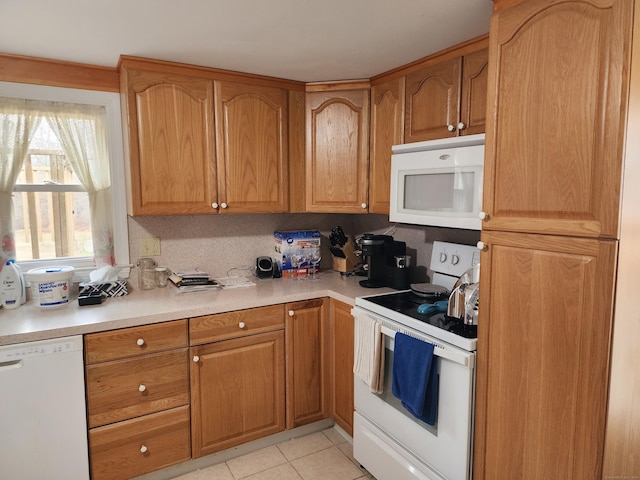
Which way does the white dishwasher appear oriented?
toward the camera

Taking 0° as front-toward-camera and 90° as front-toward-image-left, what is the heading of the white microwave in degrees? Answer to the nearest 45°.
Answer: approximately 45°

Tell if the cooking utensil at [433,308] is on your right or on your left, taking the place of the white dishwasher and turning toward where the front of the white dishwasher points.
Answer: on your left

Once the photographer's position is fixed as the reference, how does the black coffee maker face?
facing the viewer and to the left of the viewer

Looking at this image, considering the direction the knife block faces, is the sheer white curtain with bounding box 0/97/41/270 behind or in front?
in front

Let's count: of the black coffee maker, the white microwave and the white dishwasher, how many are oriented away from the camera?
0

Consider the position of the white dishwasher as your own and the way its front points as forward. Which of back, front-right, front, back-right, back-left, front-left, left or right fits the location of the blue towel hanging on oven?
front-left
